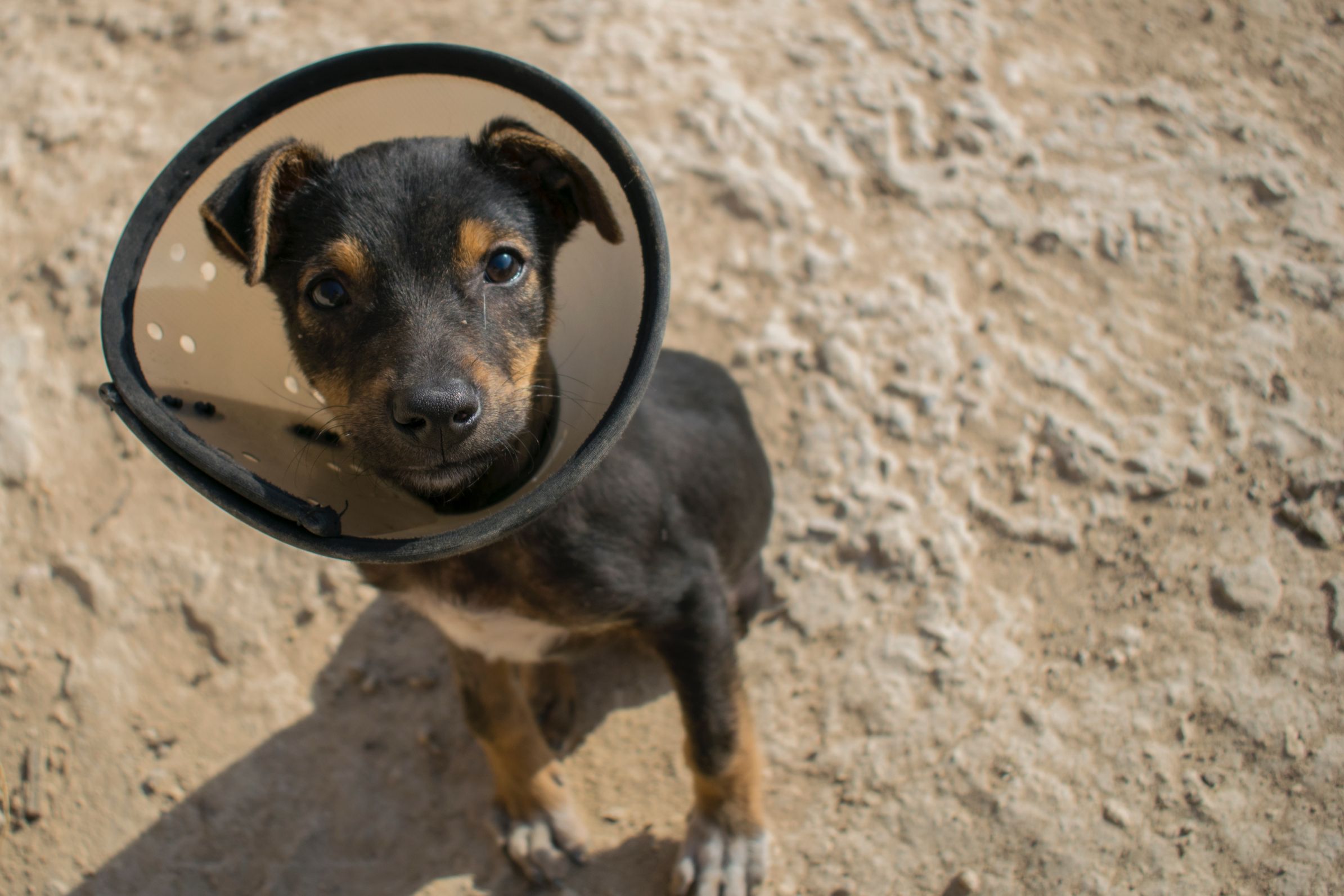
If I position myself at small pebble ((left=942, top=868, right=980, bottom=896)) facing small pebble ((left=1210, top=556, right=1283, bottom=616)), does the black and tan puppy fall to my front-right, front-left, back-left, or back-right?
back-left

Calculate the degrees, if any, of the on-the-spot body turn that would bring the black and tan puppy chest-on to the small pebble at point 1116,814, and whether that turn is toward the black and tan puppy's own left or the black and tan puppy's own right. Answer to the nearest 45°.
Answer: approximately 135° to the black and tan puppy's own left

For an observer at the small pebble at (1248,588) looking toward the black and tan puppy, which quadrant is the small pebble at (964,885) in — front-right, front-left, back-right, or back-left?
front-left

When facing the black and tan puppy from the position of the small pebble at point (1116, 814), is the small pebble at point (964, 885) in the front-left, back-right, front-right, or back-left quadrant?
front-left

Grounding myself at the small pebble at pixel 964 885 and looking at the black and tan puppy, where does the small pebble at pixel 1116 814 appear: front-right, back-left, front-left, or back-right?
back-right

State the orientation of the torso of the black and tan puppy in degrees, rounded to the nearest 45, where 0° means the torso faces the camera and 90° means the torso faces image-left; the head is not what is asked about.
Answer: approximately 45°

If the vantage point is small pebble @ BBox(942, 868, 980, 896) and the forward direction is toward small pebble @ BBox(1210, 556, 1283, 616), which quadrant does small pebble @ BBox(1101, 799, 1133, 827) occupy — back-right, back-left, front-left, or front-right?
front-right

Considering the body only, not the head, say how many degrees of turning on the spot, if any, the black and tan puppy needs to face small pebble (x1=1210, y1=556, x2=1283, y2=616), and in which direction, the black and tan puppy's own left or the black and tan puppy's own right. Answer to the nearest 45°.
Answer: approximately 135° to the black and tan puppy's own left
